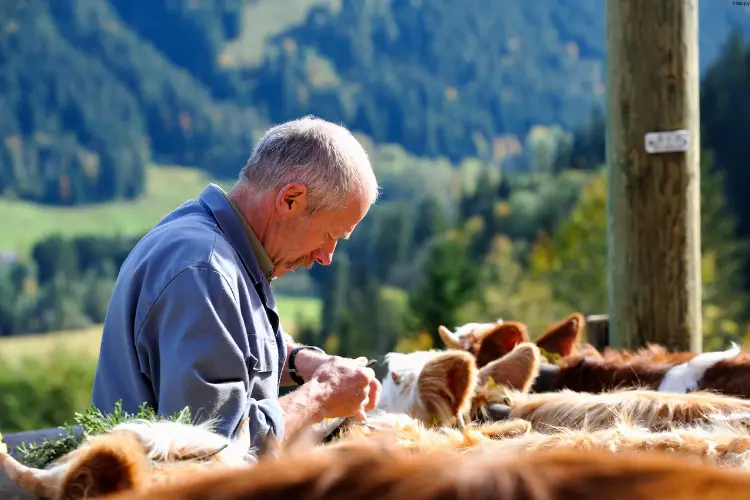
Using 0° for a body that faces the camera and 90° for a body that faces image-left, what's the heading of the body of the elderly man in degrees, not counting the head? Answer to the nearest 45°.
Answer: approximately 270°

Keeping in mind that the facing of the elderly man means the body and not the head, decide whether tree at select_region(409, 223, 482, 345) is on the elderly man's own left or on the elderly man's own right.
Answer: on the elderly man's own left

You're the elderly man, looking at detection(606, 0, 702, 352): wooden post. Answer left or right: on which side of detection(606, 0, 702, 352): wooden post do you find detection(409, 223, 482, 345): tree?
left

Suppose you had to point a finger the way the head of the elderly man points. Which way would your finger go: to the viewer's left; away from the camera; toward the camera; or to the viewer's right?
to the viewer's right

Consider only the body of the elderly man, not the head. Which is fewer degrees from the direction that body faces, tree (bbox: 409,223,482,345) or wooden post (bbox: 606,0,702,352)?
the wooden post
